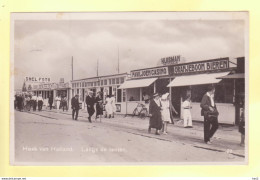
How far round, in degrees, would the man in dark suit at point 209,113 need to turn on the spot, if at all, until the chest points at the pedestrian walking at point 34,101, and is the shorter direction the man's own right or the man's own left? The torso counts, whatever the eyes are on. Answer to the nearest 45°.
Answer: approximately 135° to the man's own right

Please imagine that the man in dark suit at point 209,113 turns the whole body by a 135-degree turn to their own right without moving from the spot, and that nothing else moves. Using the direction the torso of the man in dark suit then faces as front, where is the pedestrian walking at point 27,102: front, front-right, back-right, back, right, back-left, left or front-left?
front

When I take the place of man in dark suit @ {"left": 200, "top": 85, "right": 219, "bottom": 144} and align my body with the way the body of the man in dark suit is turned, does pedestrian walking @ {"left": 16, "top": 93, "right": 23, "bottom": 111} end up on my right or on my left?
on my right

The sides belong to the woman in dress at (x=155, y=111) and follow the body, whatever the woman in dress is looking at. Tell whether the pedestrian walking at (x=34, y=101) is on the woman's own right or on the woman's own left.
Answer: on the woman's own right

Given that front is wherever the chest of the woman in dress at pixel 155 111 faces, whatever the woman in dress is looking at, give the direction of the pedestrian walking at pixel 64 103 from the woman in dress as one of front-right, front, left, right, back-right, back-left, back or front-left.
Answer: back-right

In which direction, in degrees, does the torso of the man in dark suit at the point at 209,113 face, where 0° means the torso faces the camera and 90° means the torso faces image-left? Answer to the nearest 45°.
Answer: approximately 315°

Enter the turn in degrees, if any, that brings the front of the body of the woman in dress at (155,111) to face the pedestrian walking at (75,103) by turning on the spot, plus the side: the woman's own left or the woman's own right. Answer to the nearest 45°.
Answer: approximately 135° to the woman's own right

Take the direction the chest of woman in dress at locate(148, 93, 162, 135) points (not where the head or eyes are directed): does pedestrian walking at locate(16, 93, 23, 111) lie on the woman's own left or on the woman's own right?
on the woman's own right

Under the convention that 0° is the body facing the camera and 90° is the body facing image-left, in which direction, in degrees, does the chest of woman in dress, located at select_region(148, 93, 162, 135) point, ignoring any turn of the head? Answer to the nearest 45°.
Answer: approximately 315°

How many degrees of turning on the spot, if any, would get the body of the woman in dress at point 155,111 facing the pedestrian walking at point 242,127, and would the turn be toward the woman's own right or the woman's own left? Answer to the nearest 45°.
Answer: approximately 45° to the woman's own left
